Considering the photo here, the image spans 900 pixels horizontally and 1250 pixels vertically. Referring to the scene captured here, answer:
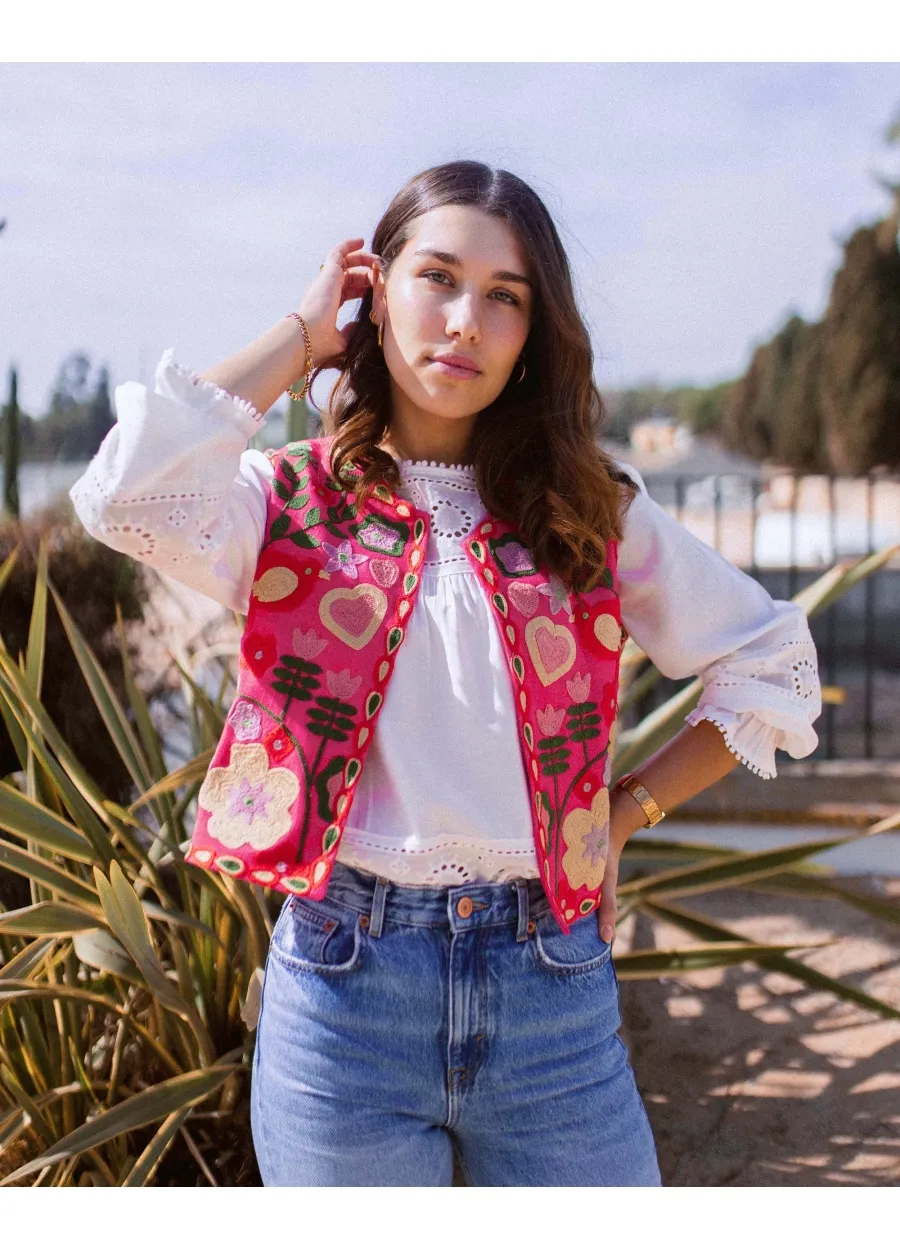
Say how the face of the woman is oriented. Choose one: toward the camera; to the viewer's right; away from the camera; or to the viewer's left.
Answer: toward the camera

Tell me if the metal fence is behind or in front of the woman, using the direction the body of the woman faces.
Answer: behind

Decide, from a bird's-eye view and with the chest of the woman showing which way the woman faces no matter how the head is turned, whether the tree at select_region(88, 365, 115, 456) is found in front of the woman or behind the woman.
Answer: behind

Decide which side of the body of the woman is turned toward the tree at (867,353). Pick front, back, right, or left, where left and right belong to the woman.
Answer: back

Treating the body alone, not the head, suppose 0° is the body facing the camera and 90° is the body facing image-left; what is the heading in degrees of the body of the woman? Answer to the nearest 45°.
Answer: approximately 0°
